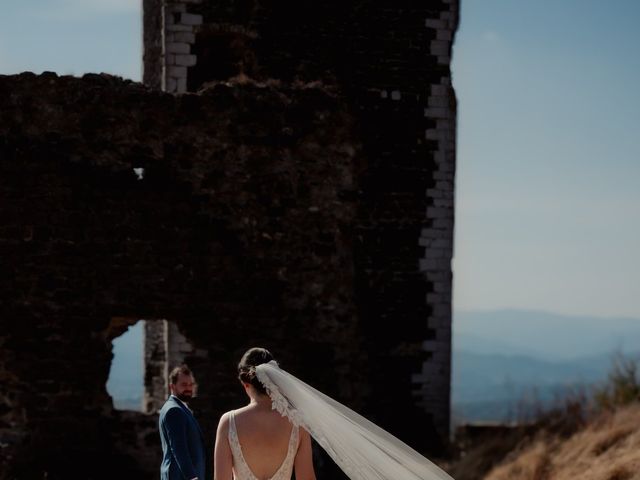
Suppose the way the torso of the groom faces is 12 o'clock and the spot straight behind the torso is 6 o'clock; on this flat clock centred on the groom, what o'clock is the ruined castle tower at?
The ruined castle tower is roughly at 10 o'clock from the groom.

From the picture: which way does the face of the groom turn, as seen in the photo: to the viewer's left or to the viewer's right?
to the viewer's right

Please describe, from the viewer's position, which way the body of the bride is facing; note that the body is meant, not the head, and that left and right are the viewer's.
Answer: facing away from the viewer

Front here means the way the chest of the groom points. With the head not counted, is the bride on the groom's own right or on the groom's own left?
on the groom's own right

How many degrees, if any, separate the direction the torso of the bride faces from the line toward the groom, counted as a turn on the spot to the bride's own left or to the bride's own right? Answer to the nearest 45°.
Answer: approximately 45° to the bride's own left

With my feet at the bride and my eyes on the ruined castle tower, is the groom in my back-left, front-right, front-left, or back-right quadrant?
front-left

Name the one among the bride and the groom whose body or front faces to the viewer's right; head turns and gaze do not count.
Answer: the groom

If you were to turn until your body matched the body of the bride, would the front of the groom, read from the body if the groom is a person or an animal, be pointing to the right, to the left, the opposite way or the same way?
to the right

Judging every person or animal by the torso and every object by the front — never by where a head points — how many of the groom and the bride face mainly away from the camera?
1

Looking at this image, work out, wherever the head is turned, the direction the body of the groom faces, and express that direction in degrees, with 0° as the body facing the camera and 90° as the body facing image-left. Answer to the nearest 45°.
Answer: approximately 270°

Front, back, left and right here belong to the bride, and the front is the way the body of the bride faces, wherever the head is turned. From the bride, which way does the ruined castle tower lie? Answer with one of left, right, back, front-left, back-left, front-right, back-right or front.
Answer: front
